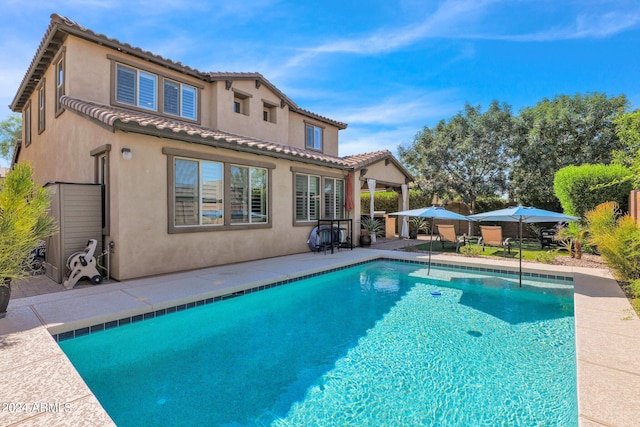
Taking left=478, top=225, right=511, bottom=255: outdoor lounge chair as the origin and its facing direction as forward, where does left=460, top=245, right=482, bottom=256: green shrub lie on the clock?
The green shrub is roughly at 3 o'clock from the outdoor lounge chair.

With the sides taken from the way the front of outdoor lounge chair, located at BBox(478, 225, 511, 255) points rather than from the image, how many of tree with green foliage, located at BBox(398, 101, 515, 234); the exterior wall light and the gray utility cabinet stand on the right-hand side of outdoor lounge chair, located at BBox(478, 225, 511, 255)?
2

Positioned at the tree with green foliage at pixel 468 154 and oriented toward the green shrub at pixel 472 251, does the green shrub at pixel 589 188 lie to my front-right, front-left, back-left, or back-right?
front-left

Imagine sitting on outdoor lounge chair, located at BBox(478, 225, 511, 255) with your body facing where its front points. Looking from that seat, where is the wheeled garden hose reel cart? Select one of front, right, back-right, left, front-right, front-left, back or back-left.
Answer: back-left

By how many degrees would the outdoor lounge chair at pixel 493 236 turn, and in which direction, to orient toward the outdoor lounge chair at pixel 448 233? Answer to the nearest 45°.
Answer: approximately 135° to its right

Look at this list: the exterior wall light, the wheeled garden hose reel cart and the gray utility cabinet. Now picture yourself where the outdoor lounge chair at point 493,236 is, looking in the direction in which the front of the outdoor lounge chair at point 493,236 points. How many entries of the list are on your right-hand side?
3

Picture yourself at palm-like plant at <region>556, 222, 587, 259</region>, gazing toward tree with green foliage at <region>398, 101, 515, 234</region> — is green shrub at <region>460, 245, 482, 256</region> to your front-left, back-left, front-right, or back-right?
front-left

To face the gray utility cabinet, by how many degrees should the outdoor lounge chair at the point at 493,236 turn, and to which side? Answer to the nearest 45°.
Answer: approximately 90° to its right

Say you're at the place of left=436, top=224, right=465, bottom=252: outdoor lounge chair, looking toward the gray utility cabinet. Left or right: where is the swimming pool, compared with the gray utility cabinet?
left
